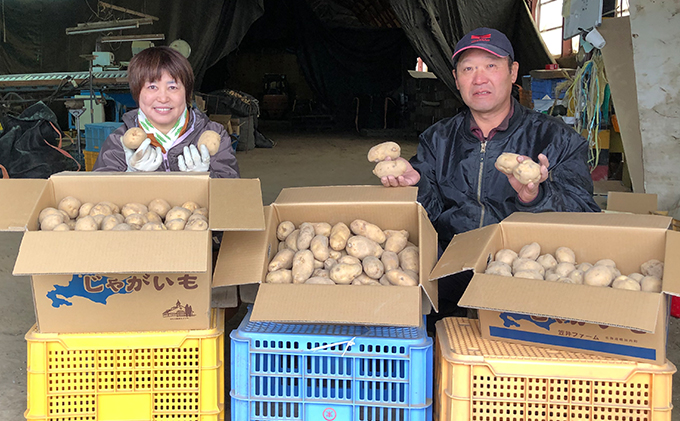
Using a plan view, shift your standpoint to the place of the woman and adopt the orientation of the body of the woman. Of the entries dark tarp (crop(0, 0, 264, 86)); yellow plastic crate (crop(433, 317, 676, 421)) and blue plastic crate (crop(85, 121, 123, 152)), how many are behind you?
2

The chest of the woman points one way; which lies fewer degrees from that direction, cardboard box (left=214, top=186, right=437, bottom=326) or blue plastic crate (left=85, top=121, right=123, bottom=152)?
the cardboard box

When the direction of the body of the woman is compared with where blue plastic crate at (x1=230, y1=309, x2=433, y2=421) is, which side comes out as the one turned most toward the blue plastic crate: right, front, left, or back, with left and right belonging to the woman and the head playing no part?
front

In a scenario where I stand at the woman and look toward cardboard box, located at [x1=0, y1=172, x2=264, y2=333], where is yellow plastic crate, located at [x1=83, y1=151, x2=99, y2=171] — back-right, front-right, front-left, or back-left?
back-right

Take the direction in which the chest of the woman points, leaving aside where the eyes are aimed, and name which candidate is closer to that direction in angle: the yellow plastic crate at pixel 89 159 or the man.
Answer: the man

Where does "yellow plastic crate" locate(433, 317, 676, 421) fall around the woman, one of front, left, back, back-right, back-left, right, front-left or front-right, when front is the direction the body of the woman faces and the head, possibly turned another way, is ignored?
front-left

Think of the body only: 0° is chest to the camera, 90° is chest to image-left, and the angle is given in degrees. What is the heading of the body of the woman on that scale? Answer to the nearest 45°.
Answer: approximately 0°

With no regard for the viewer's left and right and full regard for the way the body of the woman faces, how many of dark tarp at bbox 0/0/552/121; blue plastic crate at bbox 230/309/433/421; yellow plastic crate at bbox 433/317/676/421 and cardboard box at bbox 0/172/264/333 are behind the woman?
1

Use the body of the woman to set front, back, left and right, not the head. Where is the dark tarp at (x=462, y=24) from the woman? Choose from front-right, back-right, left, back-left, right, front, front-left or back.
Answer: back-left

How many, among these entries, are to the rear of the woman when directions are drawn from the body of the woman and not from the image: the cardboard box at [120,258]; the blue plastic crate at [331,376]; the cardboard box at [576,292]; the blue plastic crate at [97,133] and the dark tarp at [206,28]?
2

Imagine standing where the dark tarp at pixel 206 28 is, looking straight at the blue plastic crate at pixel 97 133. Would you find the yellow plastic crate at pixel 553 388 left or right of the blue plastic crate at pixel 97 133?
left

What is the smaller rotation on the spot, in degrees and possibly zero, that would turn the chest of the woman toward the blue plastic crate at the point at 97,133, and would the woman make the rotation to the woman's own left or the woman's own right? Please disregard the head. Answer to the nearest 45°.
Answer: approximately 180°

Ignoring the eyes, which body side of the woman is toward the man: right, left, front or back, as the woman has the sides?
left

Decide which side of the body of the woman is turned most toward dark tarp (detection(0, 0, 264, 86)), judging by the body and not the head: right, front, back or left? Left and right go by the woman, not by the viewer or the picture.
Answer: back

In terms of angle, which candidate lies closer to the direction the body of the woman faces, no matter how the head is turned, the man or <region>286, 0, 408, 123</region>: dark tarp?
the man

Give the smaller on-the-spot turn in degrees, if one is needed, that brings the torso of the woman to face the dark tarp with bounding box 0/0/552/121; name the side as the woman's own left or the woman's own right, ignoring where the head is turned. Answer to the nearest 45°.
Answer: approximately 180°
